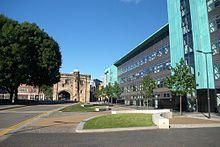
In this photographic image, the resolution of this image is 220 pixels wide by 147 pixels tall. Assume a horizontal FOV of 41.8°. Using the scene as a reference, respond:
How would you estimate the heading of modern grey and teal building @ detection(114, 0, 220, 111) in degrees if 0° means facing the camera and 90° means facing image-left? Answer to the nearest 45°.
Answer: approximately 45°

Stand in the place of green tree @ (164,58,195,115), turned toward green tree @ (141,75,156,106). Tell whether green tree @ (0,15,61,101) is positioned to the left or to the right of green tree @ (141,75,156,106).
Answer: left

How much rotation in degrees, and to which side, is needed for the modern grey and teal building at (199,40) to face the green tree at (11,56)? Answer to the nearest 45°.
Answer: approximately 45° to its right

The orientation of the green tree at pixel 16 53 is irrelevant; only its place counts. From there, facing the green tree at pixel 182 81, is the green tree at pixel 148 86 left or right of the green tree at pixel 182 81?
left
